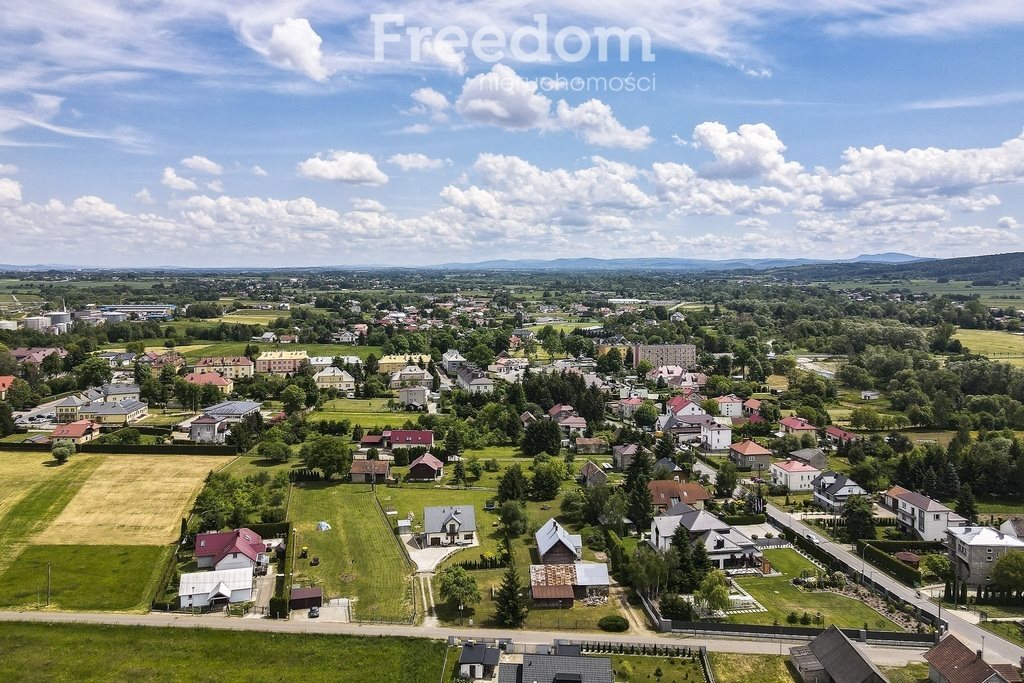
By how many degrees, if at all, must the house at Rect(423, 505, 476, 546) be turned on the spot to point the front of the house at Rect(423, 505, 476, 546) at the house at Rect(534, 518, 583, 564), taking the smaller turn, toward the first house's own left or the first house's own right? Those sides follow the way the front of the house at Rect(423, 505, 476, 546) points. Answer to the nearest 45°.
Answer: approximately 45° to the first house's own left

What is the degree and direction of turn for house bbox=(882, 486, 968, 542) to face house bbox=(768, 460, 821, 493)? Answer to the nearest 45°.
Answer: approximately 90° to its right

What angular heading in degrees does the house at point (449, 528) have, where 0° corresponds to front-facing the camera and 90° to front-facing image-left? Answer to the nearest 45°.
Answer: approximately 0°

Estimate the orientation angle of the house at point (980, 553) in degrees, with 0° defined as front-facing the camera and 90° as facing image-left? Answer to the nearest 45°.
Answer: approximately 45°

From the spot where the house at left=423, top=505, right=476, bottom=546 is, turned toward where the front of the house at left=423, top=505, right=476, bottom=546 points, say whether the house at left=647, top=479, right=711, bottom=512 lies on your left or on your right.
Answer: on your left

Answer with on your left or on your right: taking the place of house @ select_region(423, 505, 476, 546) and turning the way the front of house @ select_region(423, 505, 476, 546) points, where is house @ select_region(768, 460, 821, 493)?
on your left

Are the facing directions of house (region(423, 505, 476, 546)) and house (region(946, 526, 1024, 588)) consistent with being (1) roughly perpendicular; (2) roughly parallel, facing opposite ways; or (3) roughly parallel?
roughly perpendicular

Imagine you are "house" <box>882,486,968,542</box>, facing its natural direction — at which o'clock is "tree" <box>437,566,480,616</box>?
The tree is roughly at 12 o'clock from the house.

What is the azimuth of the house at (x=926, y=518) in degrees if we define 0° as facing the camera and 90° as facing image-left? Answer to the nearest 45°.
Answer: approximately 45°

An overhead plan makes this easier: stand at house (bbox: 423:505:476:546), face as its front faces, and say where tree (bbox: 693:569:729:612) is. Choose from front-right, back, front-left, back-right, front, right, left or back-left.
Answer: front-left

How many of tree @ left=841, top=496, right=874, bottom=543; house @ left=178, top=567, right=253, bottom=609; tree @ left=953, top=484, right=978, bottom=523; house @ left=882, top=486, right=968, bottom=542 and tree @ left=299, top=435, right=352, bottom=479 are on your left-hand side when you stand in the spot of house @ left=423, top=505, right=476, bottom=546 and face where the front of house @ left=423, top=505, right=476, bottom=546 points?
3

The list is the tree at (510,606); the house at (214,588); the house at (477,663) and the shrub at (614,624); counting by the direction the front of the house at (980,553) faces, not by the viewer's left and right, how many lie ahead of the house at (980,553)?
4
